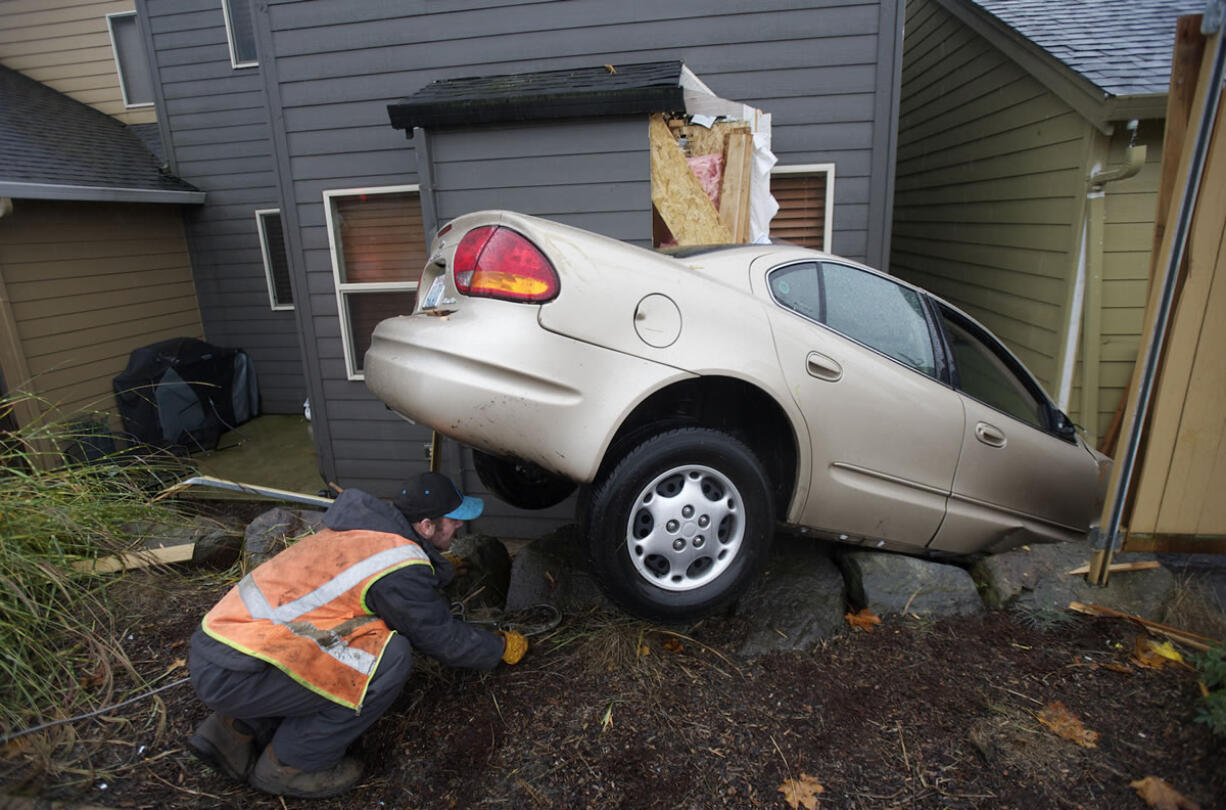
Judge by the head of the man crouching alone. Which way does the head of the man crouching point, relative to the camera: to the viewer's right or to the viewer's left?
to the viewer's right

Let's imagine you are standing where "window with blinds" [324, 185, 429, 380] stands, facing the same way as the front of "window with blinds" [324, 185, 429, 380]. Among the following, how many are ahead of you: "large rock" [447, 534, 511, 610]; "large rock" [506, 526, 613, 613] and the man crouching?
3

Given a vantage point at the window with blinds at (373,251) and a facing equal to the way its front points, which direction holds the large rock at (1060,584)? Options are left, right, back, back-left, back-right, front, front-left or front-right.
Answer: front-left

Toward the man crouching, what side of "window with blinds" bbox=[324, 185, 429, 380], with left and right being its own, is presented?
front

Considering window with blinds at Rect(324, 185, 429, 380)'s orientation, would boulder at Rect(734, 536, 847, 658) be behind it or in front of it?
in front

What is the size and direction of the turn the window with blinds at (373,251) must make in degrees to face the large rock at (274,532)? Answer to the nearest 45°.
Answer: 0° — it already faces it

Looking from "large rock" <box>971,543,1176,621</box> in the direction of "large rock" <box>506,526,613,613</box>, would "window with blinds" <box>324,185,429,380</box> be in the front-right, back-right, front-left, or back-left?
front-right

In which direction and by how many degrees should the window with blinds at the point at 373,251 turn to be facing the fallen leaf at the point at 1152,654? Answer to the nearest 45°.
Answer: approximately 45° to its left

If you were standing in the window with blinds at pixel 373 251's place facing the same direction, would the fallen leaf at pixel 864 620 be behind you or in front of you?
in front

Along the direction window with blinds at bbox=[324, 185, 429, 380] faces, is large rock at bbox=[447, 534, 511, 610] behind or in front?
in front

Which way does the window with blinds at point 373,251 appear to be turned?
toward the camera
